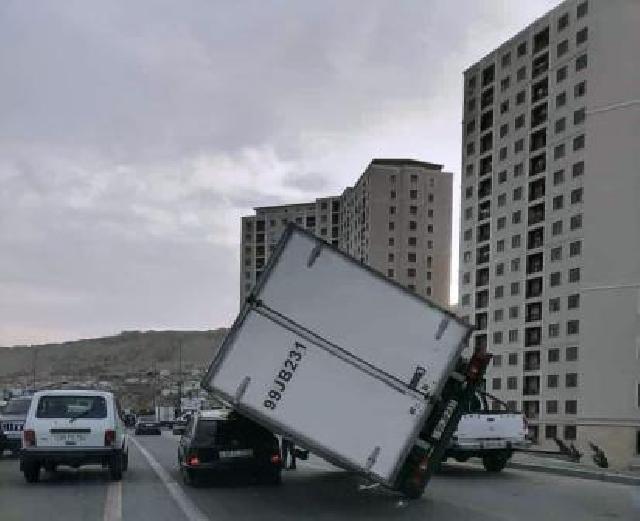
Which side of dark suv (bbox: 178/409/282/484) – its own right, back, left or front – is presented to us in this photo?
back

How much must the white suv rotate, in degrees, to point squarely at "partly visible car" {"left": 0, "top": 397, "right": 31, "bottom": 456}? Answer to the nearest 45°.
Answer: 0° — it already faces it

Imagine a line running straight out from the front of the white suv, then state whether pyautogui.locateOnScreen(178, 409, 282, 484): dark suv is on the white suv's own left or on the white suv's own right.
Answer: on the white suv's own right

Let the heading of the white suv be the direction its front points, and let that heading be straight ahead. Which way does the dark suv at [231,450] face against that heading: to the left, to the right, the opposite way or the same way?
the same way

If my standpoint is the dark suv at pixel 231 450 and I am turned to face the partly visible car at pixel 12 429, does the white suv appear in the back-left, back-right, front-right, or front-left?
front-left

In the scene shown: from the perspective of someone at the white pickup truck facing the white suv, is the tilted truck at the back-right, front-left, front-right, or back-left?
front-left

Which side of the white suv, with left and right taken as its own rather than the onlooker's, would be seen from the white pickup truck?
right

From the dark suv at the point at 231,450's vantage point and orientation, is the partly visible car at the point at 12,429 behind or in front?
in front

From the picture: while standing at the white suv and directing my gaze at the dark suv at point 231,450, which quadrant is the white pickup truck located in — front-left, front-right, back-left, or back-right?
front-left

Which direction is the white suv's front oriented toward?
away from the camera

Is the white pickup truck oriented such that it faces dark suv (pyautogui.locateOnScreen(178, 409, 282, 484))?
no
